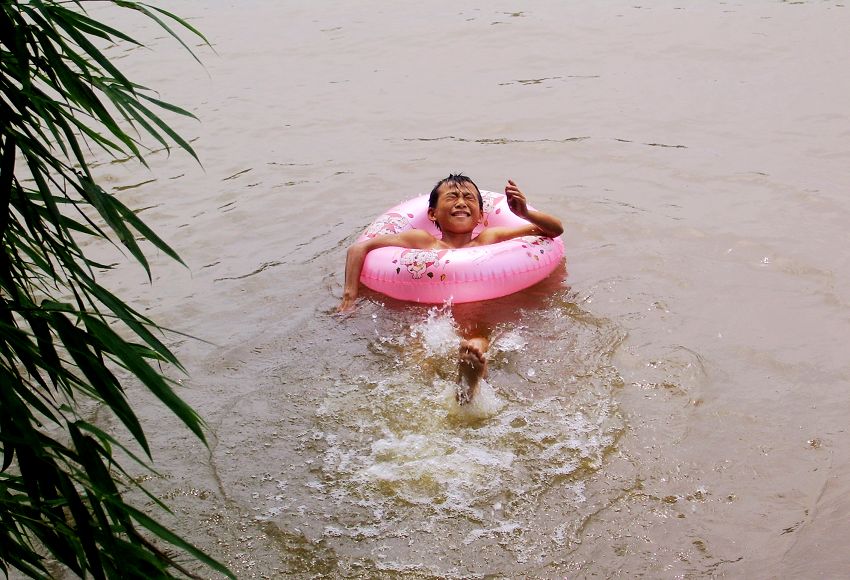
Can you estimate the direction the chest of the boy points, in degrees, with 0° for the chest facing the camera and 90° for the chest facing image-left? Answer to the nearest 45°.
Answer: approximately 0°
